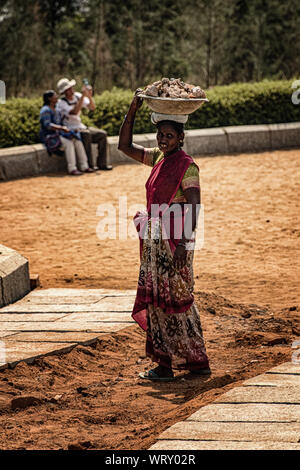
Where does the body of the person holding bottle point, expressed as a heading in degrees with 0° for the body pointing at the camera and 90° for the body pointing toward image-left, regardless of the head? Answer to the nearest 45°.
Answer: approximately 315°

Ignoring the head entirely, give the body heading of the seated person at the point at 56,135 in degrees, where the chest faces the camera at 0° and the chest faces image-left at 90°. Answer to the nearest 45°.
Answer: approximately 315°

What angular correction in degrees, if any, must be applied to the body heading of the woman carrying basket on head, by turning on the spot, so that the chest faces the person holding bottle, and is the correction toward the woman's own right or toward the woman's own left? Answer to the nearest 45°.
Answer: approximately 135° to the woman's own right

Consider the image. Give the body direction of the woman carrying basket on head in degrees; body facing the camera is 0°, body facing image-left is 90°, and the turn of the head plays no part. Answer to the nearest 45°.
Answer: approximately 45°

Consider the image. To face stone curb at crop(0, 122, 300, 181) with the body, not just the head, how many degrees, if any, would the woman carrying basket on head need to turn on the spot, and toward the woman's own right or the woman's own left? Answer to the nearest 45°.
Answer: approximately 135° to the woman's own right
